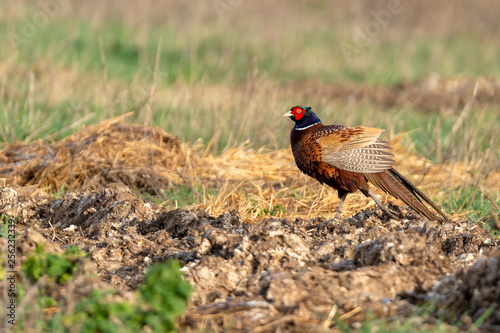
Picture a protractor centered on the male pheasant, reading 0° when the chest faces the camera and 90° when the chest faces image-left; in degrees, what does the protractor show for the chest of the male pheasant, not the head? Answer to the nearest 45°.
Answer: approximately 90°

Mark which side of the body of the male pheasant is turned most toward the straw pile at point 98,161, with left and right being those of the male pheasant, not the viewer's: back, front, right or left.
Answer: front
